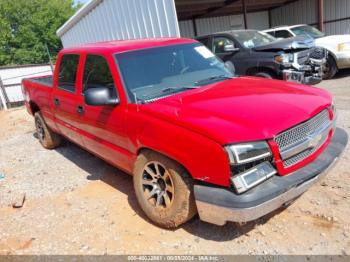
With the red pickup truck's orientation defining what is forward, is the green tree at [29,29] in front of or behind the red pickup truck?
behind

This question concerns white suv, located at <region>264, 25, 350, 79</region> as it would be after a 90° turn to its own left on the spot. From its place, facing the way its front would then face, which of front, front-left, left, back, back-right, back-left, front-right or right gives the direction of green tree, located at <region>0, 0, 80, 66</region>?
left

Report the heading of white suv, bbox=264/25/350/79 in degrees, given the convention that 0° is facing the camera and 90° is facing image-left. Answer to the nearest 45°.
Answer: approximately 315°

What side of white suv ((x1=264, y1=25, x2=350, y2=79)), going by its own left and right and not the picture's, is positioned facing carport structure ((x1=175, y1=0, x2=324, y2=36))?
back

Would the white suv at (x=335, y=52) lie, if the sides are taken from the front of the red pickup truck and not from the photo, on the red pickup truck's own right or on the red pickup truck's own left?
on the red pickup truck's own left

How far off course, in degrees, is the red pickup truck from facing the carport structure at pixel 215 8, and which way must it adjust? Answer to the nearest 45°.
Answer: approximately 135° to its left

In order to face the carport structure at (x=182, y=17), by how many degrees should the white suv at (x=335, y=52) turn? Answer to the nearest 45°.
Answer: approximately 180°

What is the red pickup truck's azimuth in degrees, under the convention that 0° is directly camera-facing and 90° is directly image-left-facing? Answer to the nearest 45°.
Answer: approximately 315°
